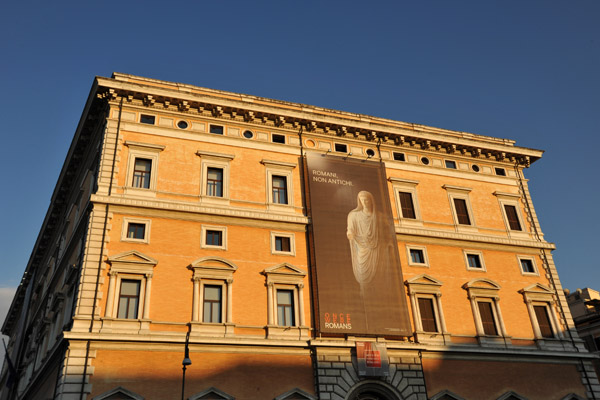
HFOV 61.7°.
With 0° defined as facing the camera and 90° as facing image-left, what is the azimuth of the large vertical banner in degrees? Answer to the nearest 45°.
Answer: approximately 0°

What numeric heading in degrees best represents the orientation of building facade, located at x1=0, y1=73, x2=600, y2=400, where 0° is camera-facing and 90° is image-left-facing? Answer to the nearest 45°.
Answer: approximately 0°
